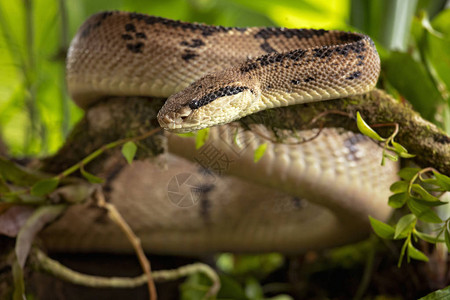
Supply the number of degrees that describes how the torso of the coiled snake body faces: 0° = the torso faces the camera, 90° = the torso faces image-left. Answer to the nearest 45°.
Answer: approximately 45°
